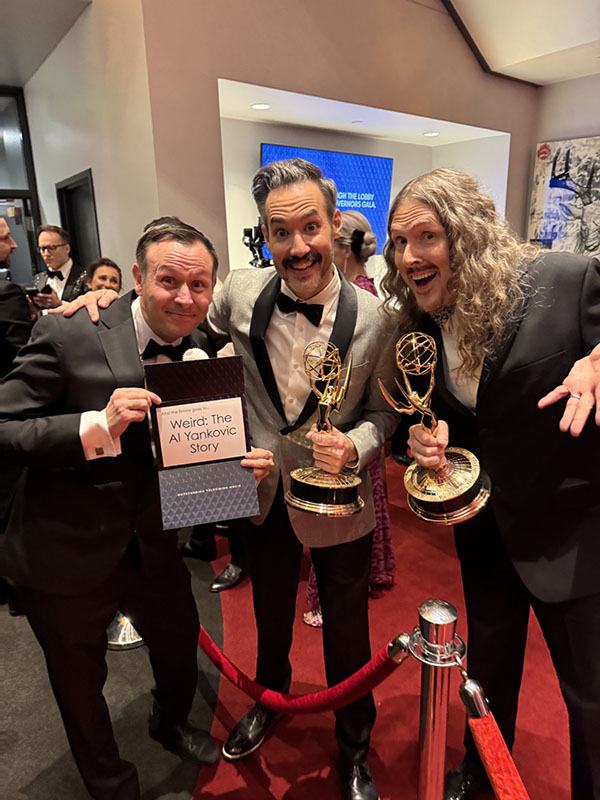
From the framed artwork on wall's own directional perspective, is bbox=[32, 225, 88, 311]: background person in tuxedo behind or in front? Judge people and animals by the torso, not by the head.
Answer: in front

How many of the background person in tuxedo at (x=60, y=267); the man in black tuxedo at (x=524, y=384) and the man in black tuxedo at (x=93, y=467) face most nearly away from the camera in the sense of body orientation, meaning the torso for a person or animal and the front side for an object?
0

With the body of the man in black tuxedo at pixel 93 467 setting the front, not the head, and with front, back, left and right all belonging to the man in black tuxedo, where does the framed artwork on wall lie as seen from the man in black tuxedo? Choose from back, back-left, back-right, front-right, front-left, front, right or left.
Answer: left

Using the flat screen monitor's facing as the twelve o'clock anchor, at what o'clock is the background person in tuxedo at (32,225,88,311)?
The background person in tuxedo is roughly at 3 o'clock from the flat screen monitor.

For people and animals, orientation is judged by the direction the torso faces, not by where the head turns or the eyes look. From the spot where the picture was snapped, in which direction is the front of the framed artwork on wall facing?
facing the viewer and to the left of the viewer

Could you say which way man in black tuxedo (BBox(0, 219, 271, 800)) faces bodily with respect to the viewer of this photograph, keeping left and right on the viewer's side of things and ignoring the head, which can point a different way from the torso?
facing the viewer and to the right of the viewer

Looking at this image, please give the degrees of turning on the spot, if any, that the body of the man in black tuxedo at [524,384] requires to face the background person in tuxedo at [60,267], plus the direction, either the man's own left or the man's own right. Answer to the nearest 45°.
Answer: approximately 90° to the man's own right

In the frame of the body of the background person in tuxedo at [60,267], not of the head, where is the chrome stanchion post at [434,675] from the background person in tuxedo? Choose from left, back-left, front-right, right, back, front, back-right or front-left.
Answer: front-left

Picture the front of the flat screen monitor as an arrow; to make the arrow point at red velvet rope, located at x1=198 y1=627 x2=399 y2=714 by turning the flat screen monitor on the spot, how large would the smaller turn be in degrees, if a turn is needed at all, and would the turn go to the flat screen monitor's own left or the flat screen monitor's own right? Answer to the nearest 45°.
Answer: approximately 45° to the flat screen monitor's own right

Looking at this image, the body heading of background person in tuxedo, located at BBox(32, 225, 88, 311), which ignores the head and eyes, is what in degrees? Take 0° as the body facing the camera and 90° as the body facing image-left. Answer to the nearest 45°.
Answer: approximately 45°

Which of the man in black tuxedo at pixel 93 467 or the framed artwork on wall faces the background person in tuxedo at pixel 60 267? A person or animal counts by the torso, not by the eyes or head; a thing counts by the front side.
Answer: the framed artwork on wall

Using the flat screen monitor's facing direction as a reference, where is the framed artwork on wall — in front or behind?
in front

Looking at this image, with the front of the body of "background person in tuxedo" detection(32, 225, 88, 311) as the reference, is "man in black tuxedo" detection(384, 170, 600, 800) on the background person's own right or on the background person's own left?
on the background person's own left
